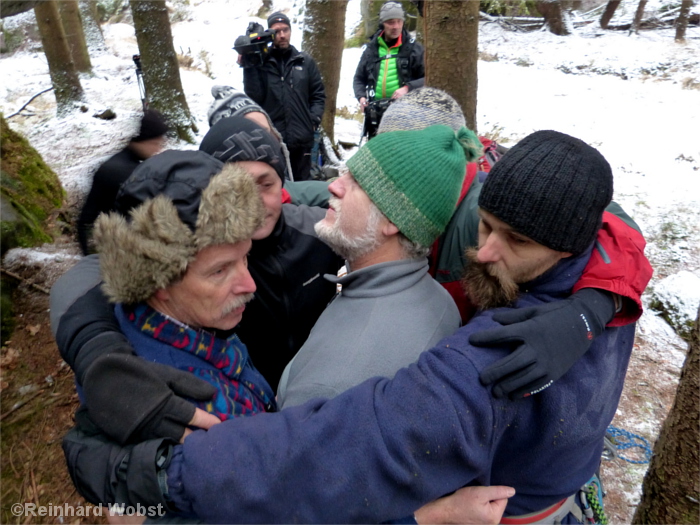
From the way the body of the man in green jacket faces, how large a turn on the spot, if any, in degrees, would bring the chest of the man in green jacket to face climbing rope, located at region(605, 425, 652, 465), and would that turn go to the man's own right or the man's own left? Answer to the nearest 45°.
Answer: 0° — they already face it

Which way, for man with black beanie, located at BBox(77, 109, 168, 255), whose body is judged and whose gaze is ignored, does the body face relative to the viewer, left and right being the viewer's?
facing to the right of the viewer

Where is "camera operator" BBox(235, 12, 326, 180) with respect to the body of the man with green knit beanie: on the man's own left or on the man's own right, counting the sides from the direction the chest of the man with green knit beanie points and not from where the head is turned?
on the man's own right

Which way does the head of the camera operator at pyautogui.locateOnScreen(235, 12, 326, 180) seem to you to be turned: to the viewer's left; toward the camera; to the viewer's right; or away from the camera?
toward the camera

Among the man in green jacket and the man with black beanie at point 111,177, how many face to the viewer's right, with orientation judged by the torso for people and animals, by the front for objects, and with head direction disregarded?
1

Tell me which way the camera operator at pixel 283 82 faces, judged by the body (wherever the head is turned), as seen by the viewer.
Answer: toward the camera

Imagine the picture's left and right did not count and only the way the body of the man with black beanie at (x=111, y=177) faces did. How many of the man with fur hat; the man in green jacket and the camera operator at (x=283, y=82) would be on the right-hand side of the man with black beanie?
1

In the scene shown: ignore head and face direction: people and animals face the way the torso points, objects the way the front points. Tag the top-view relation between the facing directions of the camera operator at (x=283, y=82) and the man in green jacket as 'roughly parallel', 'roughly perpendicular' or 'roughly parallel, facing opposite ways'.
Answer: roughly parallel

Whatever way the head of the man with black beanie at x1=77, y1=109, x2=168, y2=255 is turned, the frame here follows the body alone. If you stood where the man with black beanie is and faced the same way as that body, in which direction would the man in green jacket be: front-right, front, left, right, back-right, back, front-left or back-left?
front-left

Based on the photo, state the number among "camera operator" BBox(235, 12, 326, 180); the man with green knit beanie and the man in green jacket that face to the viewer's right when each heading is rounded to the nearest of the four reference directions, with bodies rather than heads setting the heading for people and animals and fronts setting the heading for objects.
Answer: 0

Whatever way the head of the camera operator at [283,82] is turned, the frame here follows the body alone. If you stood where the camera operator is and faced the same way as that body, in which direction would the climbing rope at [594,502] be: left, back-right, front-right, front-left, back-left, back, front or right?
front

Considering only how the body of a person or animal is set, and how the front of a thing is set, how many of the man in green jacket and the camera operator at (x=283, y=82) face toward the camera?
2

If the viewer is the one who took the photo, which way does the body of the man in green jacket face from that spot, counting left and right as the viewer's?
facing the viewer
